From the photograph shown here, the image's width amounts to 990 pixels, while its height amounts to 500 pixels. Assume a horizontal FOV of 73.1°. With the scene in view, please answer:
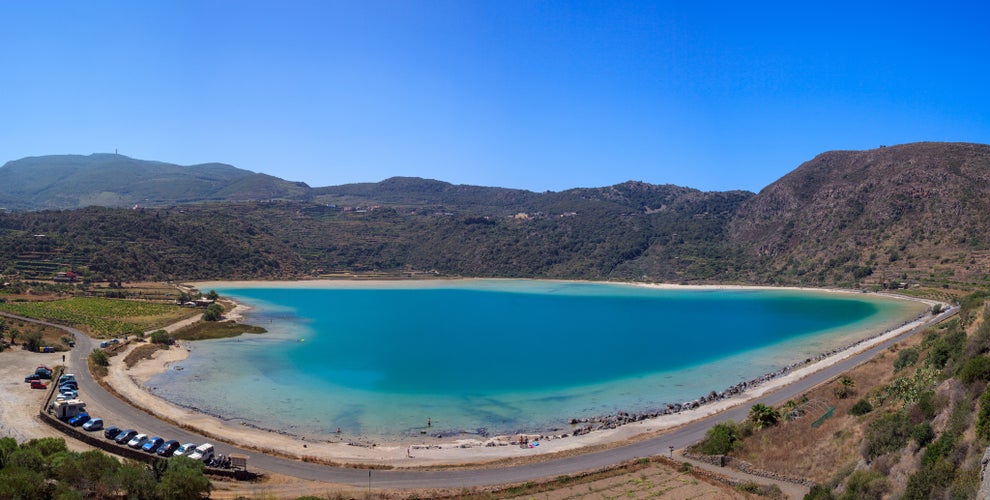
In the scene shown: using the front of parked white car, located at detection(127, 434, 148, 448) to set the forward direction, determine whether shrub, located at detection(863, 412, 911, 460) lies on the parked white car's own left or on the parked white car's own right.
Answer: on the parked white car's own left

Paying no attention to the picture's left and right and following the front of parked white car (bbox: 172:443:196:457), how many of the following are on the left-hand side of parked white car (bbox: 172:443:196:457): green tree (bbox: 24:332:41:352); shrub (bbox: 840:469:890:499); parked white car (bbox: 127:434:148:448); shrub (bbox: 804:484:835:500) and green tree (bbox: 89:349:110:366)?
2

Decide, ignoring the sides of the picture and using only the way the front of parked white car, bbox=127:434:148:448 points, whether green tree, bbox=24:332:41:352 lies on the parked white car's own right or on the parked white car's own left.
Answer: on the parked white car's own right

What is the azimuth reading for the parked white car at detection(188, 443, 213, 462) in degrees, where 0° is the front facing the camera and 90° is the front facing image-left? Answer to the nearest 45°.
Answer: approximately 45°

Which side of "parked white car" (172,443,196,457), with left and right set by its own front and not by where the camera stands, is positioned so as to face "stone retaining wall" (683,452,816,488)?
left

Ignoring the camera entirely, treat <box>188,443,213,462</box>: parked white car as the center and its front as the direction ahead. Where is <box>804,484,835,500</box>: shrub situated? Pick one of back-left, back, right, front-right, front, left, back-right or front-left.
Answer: left

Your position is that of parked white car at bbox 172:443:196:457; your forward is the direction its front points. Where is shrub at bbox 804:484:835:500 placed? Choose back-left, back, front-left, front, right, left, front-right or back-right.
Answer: left

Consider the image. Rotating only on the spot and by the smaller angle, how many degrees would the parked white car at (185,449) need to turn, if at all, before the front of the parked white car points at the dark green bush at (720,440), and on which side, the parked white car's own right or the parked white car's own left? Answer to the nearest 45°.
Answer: approximately 90° to the parked white car's own left
